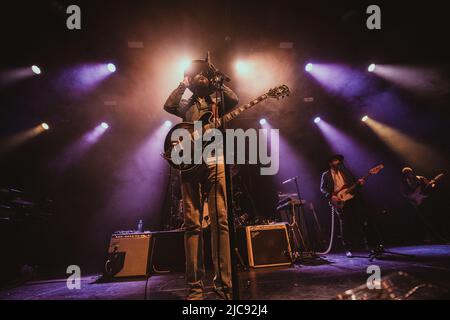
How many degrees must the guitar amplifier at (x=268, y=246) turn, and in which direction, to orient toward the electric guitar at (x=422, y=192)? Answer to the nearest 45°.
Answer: approximately 135° to its left

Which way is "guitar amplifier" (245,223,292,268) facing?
toward the camera

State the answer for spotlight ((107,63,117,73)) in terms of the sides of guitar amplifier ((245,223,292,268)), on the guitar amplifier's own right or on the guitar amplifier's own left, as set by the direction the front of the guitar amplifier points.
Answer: on the guitar amplifier's own right

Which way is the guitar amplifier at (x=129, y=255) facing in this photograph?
toward the camera

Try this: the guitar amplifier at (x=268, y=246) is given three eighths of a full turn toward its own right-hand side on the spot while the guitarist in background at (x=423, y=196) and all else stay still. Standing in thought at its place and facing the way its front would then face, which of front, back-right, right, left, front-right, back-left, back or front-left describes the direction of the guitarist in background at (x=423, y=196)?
right

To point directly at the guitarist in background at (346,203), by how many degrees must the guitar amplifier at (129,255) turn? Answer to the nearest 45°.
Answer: approximately 90° to its left
